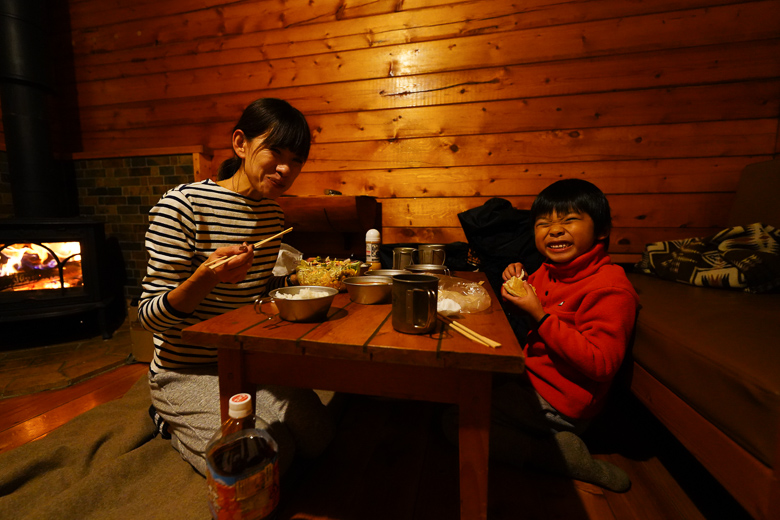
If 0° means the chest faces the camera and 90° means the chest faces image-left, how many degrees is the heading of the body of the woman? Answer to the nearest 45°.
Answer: approximately 315°

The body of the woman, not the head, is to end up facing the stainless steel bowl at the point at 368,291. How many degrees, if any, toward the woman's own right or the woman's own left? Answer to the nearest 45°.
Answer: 0° — they already face it

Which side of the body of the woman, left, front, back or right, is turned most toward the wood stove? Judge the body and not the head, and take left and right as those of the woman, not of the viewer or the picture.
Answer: back

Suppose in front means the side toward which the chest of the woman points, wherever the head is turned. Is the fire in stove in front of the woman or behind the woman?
behind

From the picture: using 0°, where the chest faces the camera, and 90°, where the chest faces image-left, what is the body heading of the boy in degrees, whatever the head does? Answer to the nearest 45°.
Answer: approximately 45°

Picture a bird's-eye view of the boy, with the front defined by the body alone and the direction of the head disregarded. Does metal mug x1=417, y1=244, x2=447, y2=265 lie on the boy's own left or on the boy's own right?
on the boy's own right

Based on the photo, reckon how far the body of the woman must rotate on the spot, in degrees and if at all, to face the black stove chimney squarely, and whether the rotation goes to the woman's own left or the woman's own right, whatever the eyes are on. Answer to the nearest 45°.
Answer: approximately 180°

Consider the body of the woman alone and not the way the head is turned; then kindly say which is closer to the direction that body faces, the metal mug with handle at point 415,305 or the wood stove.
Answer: the metal mug with handle
